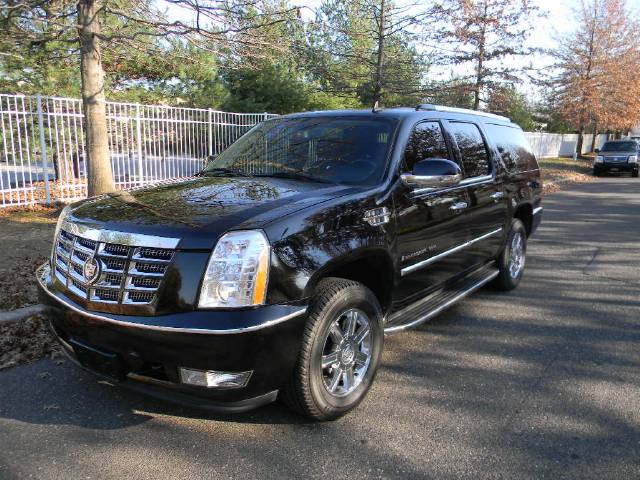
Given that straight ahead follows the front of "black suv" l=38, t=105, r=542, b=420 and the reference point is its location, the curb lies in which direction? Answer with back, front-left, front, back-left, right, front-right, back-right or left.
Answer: right

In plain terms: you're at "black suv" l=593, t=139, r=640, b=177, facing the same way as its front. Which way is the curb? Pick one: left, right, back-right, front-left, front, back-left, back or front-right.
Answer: front

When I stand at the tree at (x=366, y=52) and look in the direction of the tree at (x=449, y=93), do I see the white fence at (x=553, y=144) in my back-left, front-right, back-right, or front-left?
front-left

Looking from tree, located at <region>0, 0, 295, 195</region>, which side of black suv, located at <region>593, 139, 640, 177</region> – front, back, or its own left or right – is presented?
front

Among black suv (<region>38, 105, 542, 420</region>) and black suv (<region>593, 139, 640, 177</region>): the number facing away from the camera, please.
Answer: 0

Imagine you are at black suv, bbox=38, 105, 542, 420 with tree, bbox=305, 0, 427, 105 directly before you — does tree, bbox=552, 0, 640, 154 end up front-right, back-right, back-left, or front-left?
front-right

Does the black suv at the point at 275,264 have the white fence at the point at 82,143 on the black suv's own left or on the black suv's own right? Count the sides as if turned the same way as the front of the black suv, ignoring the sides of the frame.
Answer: on the black suv's own right

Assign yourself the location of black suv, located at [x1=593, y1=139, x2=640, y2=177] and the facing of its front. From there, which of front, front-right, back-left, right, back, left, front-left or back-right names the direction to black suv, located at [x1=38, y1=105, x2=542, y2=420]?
front

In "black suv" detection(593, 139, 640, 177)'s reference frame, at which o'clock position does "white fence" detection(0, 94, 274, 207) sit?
The white fence is roughly at 1 o'clock from the black suv.

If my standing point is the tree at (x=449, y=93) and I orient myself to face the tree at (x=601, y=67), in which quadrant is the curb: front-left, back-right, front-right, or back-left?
back-right

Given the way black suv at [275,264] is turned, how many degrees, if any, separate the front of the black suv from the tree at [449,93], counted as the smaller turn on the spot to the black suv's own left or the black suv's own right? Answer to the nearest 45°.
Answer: approximately 135° to the black suv's own right

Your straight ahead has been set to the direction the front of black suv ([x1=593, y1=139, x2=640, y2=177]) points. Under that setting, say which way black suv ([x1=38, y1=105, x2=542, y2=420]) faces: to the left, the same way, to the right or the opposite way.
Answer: the same way

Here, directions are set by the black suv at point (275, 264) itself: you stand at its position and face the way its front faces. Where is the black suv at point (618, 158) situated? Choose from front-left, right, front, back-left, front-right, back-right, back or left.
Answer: back

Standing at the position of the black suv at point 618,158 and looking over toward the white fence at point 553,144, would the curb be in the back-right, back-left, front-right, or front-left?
back-left

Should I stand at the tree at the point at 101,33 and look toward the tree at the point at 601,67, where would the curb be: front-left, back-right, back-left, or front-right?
back-right

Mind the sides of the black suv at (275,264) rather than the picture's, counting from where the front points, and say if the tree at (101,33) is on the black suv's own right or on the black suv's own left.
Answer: on the black suv's own right

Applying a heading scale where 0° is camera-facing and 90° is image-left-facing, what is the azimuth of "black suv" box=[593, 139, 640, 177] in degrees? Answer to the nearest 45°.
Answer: approximately 0°
